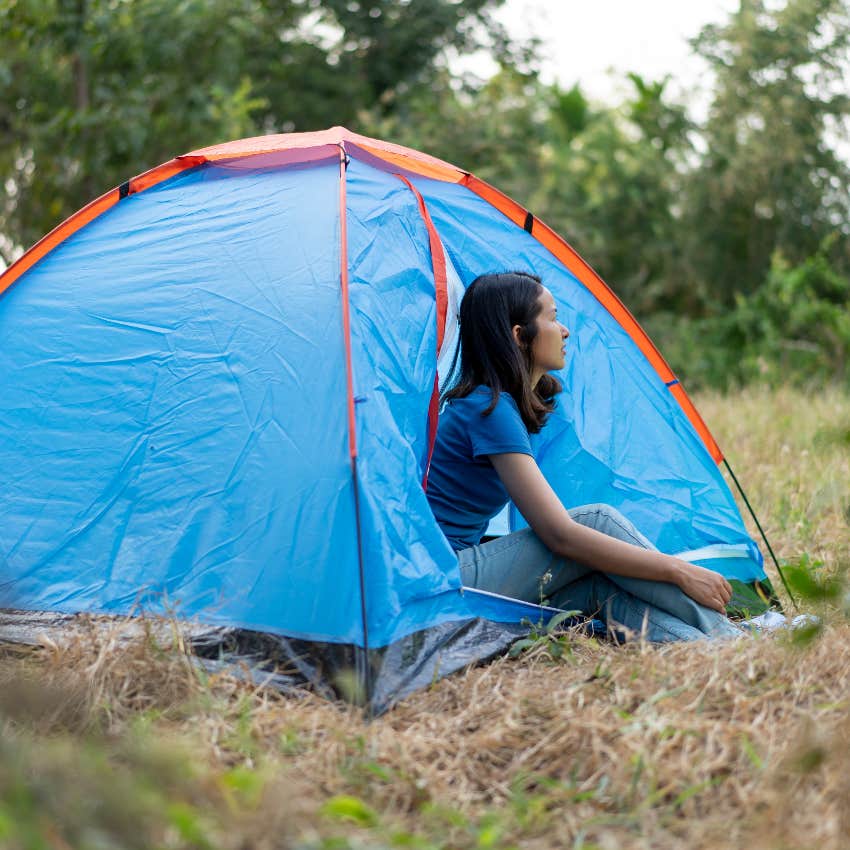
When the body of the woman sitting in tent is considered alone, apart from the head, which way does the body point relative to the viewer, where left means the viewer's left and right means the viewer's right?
facing to the right of the viewer

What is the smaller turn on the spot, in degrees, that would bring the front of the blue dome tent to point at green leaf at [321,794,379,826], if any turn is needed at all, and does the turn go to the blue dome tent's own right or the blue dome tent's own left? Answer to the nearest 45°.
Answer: approximately 45° to the blue dome tent's own right

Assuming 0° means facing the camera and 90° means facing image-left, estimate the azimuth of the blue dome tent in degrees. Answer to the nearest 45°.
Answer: approximately 315°

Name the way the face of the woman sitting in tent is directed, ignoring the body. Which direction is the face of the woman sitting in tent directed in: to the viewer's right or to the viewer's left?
to the viewer's right

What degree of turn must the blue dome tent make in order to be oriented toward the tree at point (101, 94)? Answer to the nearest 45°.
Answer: approximately 135° to its left
